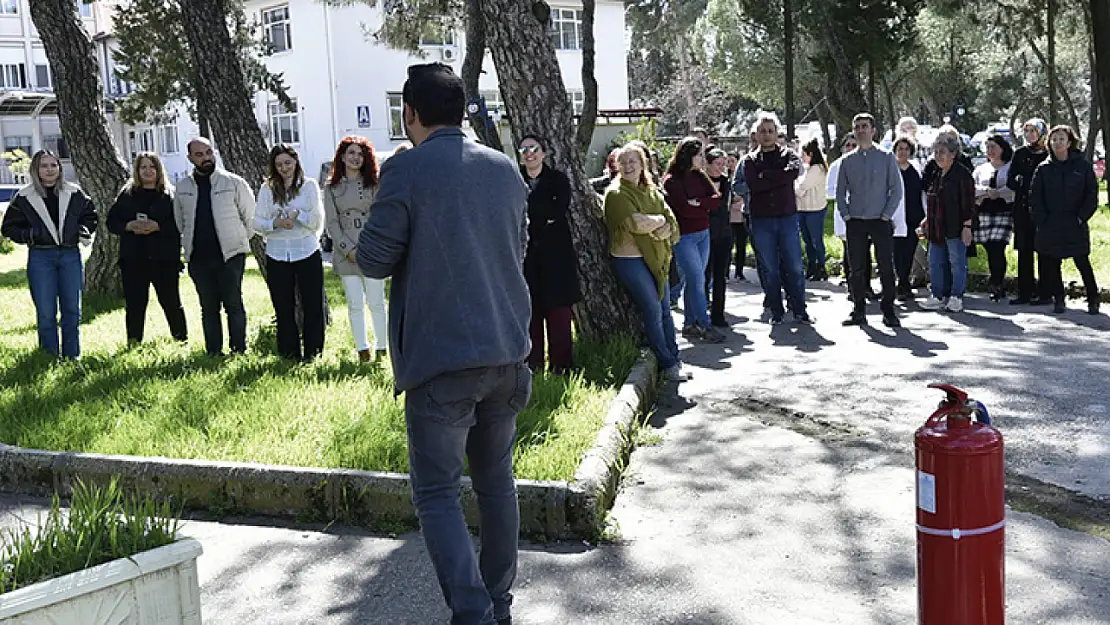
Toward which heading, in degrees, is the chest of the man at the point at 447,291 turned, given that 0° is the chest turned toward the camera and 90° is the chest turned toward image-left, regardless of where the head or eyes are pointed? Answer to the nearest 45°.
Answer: approximately 135°

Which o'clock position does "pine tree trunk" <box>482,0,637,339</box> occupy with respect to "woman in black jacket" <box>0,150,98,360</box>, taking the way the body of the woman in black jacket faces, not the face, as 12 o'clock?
The pine tree trunk is roughly at 10 o'clock from the woman in black jacket.

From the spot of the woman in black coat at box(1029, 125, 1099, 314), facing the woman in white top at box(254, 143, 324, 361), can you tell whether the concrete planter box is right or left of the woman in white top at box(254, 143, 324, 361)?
left

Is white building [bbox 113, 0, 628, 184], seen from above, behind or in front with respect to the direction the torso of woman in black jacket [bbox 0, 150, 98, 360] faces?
behind

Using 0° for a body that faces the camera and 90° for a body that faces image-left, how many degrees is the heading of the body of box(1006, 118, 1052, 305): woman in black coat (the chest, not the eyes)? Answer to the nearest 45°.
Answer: approximately 45°

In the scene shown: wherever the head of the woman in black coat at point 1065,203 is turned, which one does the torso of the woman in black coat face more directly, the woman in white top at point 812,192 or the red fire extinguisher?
the red fire extinguisher

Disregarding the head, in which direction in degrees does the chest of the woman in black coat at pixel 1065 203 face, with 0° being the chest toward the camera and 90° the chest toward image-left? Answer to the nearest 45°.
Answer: approximately 0°

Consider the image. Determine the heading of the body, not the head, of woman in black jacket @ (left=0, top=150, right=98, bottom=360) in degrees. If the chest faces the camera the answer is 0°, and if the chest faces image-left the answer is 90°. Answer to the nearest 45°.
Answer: approximately 0°

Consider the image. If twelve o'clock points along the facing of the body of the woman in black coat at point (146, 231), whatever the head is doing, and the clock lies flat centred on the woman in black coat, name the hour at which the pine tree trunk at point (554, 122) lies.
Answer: The pine tree trunk is roughly at 10 o'clock from the woman in black coat.

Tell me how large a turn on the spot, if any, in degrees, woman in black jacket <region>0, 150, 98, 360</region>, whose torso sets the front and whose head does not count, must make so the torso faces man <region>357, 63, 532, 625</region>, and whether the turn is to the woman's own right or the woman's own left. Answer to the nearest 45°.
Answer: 0° — they already face them

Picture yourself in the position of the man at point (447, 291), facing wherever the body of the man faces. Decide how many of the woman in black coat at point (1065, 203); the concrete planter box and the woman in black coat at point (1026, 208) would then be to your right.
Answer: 2

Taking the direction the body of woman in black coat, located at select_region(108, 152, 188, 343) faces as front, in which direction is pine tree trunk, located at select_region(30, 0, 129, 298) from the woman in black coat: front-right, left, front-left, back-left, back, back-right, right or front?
back
